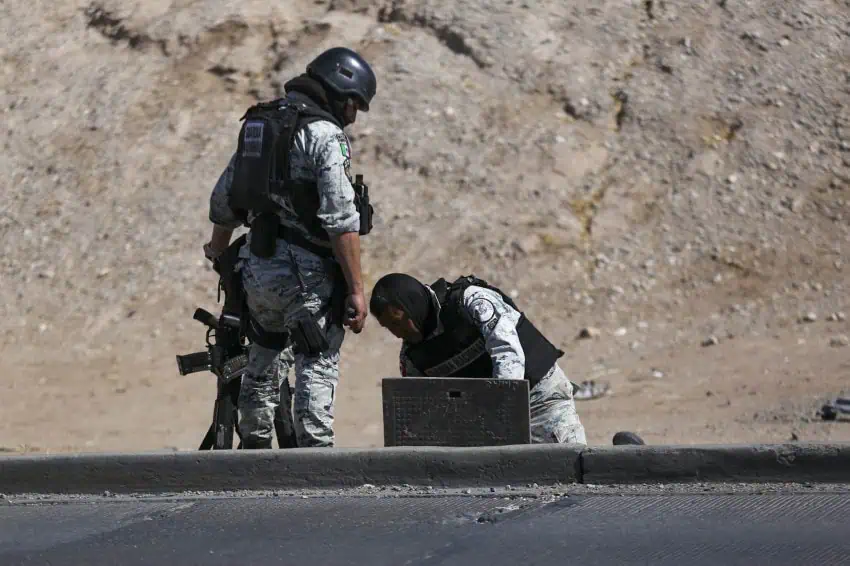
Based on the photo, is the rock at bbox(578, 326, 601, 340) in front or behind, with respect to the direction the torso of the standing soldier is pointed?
in front

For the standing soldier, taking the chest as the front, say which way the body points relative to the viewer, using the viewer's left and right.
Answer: facing away from the viewer and to the right of the viewer

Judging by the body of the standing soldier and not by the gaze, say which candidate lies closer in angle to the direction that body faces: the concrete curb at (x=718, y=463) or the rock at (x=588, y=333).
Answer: the rock

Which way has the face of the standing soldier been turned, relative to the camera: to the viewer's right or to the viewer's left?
to the viewer's right

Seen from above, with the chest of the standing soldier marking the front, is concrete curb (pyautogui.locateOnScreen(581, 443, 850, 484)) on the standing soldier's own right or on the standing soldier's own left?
on the standing soldier's own right
